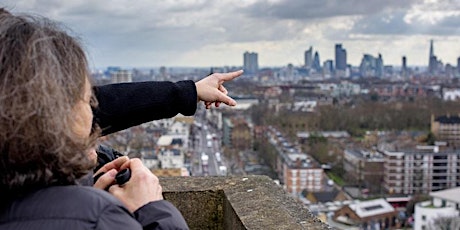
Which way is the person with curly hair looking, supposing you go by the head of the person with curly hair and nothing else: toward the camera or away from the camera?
away from the camera

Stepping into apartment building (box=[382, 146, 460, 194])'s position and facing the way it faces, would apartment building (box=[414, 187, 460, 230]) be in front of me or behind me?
in front

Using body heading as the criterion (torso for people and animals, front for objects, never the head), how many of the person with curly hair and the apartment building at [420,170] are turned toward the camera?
1

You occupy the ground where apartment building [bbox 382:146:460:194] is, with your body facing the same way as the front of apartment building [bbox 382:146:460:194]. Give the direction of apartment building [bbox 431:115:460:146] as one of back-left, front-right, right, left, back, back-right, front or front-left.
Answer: back

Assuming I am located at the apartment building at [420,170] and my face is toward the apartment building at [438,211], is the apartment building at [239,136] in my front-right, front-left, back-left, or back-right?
back-right

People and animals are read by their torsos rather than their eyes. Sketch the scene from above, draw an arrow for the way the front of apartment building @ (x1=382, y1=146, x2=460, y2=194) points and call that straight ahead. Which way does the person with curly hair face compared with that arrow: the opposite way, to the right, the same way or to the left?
the opposite way

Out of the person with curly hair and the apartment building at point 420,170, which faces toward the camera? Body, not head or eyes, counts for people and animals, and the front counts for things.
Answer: the apartment building

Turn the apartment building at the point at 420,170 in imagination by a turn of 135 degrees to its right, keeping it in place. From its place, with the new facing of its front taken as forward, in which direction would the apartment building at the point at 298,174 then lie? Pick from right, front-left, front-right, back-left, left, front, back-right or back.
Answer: left

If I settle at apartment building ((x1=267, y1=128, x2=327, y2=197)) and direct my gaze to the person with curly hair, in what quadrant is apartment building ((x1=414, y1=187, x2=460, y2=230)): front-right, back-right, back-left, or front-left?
front-left

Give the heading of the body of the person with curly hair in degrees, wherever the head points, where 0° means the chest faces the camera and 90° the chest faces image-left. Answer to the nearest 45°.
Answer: approximately 225°

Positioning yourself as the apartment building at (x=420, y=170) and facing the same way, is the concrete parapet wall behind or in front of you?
in front

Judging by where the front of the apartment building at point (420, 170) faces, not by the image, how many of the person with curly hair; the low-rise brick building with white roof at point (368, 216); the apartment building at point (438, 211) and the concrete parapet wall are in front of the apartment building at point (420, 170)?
4

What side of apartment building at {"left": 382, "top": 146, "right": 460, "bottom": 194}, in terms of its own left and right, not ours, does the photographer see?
front

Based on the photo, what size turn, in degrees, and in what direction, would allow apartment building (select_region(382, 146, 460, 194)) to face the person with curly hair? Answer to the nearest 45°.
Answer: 0° — it already faces them
